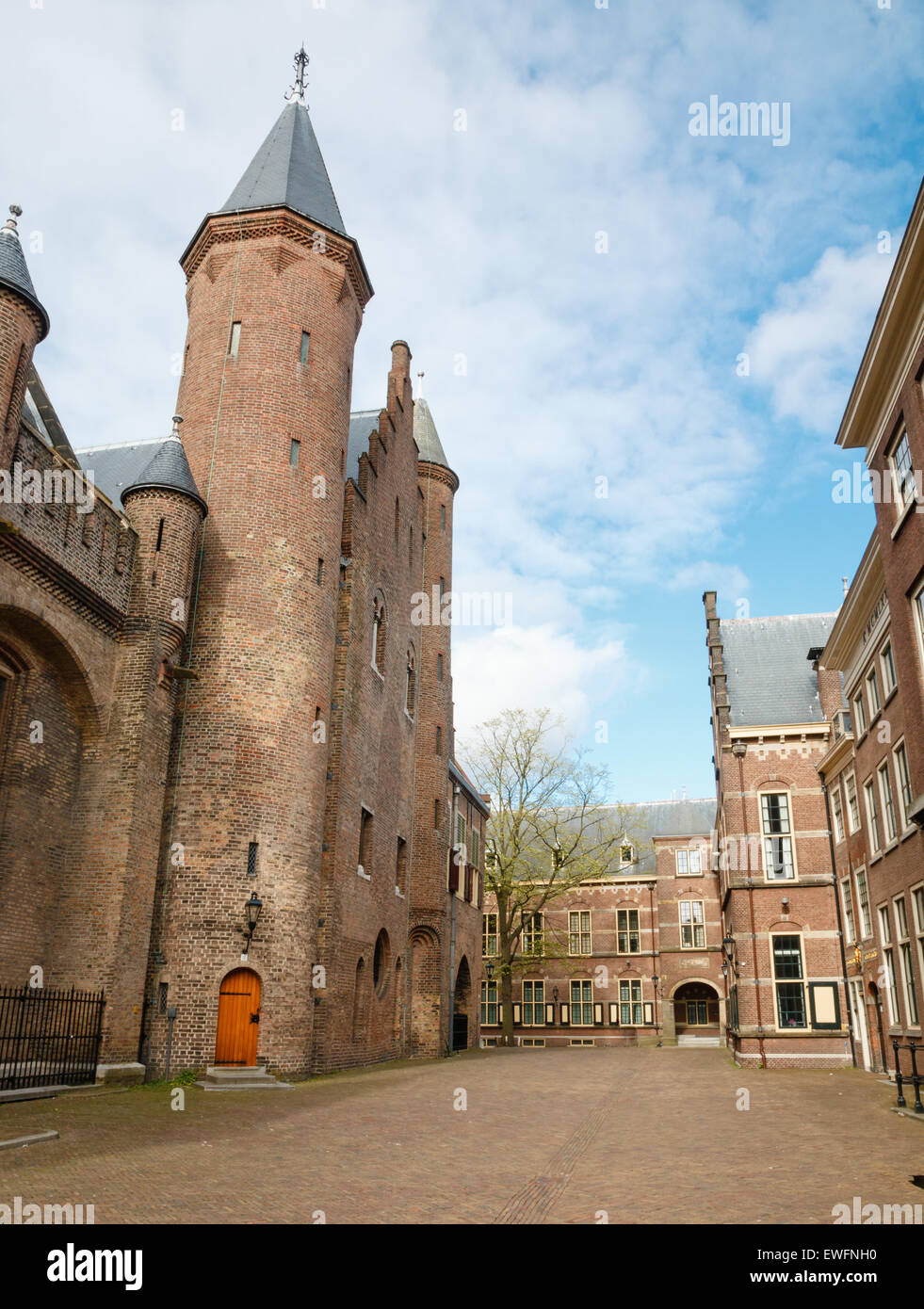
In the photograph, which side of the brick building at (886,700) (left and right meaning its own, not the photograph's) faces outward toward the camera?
left

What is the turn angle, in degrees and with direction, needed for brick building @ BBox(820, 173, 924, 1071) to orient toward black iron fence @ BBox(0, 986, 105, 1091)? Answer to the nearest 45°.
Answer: approximately 45° to its left

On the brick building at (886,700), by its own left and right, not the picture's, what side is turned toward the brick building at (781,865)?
right

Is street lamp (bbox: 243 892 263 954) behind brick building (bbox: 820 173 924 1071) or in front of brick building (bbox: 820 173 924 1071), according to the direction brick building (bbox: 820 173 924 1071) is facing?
in front

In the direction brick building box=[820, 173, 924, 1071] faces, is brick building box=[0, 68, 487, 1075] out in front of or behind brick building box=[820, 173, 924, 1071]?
in front
